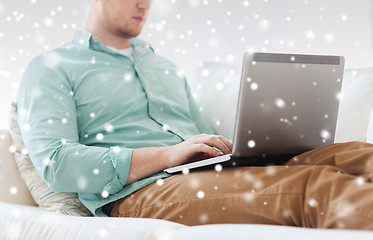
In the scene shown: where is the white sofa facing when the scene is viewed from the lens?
facing the viewer
